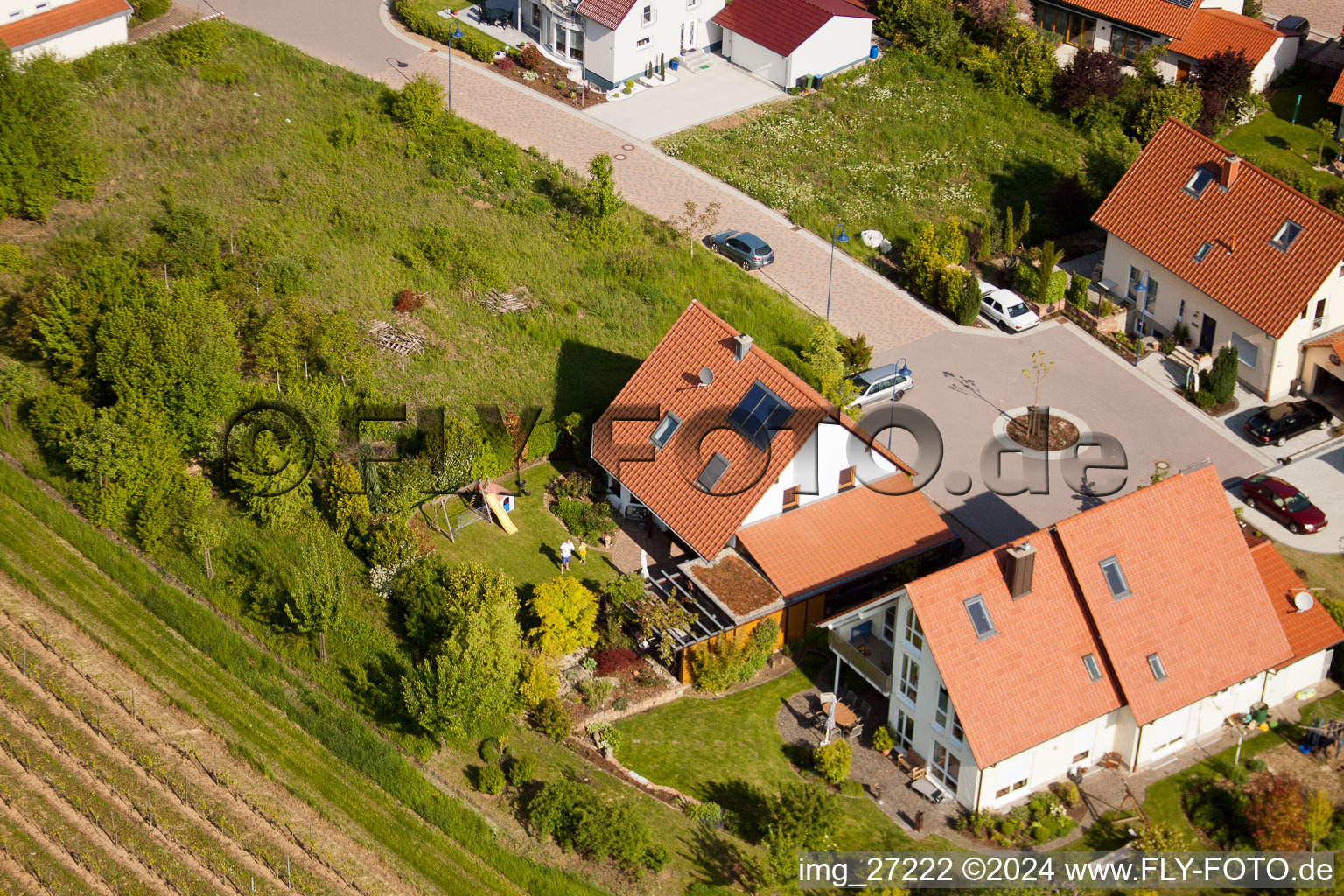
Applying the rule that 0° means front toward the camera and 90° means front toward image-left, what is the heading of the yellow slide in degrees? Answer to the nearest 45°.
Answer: approximately 315°

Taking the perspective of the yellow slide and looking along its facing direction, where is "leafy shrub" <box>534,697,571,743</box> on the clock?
The leafy shrub is roughly at 1 o'clock from the yellow slide.

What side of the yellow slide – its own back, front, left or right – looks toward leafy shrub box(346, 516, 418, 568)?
right

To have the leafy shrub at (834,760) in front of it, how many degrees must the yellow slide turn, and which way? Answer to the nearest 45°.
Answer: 0° — it already faces it

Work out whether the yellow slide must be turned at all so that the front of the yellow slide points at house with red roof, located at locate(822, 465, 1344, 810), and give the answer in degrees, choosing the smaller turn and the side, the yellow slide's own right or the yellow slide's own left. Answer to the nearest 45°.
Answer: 0° — it already faces it

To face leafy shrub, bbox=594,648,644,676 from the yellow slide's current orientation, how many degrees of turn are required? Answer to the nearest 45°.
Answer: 0° — it already faces it

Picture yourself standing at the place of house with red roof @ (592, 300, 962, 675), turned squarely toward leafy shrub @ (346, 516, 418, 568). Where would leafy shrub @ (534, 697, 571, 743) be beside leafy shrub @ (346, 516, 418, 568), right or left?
left

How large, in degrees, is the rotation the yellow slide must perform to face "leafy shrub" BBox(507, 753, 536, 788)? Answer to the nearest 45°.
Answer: approximately 45° to its right

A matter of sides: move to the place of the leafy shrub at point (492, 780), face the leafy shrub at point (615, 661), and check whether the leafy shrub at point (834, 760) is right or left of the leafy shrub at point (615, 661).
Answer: right
